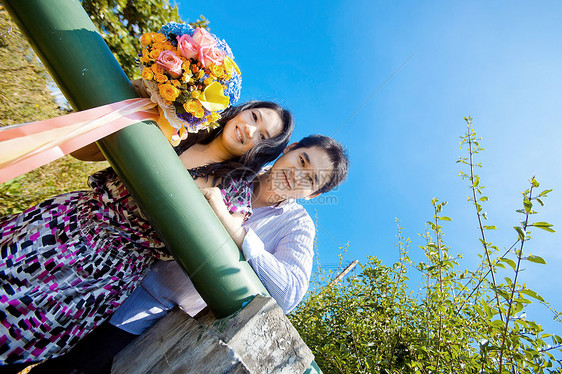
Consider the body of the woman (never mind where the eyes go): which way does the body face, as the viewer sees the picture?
toward the camera
